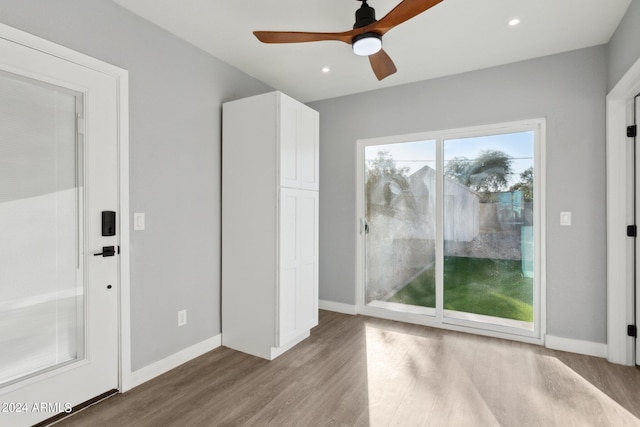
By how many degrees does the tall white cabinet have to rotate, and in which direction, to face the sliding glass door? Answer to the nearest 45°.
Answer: approximately 45° to its left

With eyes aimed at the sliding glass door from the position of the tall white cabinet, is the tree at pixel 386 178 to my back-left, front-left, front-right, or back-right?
front-left

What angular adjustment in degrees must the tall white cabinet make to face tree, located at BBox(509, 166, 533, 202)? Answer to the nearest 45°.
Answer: approximately 45° to its left

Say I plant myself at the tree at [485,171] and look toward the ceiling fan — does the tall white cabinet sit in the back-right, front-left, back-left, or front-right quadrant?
front-right

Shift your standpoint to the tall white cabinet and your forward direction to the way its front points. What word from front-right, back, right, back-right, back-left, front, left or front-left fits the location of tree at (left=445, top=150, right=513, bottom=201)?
front-left

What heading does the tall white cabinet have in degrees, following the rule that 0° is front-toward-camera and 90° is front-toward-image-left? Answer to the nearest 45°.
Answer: approximately 315°

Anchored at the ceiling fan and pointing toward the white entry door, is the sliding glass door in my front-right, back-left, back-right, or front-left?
back-right

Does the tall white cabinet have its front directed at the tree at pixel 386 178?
no

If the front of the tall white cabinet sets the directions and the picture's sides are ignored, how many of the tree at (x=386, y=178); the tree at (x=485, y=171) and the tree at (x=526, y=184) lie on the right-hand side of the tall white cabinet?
0

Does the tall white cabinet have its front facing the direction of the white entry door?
no

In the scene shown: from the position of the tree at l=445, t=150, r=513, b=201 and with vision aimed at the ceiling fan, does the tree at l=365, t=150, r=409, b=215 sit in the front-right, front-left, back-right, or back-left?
front-right
